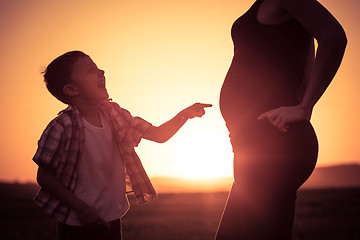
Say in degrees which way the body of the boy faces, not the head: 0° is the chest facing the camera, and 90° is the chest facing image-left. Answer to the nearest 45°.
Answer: approximately 315°

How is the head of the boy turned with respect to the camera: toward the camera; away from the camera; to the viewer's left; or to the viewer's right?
to the viewer's right
